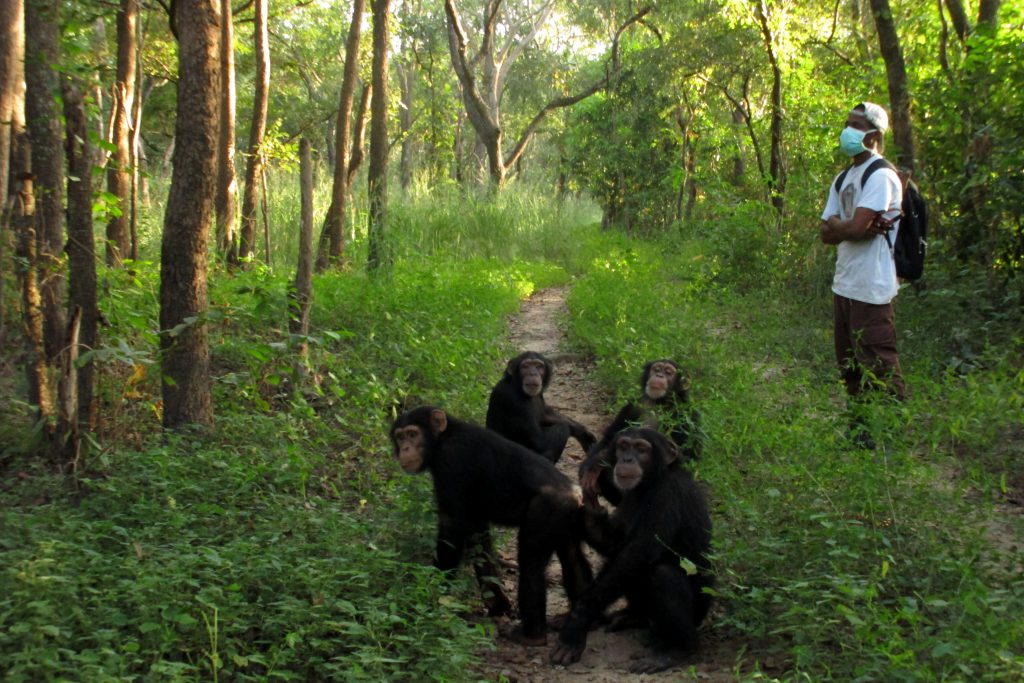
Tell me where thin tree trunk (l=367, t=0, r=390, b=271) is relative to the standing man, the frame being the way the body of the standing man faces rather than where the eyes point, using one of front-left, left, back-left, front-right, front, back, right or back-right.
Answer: right

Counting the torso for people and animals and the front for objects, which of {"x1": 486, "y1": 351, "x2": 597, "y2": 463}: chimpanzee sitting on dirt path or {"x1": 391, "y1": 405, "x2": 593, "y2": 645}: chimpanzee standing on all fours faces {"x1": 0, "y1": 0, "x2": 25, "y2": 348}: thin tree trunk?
the chimpanzee standing on all fours

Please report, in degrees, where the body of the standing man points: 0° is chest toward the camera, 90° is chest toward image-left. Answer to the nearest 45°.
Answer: approximately 45°

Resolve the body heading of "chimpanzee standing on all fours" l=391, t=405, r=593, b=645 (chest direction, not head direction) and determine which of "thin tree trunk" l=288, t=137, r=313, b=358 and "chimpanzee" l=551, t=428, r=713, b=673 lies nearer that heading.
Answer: the thin tree trunk

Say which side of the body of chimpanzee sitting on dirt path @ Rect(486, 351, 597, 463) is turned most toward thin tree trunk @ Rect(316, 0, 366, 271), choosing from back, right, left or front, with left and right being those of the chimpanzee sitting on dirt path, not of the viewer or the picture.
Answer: back

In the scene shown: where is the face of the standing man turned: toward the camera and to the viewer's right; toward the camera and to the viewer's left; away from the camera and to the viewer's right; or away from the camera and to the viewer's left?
toward the camera and to the viewer's left

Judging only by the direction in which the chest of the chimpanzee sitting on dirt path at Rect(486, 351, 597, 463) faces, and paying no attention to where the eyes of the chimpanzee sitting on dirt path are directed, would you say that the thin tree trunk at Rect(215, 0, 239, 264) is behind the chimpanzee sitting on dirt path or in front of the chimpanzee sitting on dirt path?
behind

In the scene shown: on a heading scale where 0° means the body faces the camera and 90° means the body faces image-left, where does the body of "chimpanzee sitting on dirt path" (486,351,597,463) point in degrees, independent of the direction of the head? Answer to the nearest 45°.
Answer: approximately 315°

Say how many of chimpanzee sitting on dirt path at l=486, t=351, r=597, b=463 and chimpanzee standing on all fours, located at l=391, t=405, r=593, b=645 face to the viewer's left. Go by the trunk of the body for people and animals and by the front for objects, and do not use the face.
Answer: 1

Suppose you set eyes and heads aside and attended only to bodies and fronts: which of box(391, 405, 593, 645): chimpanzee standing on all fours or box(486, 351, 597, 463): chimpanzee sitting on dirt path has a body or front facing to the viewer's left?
the chimpanzee standing on all fours

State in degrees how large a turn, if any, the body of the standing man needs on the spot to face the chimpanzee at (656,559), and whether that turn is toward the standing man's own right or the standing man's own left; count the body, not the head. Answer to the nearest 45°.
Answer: approximately 45° to the standing man's own left

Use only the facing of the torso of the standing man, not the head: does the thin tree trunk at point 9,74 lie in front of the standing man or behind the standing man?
in front

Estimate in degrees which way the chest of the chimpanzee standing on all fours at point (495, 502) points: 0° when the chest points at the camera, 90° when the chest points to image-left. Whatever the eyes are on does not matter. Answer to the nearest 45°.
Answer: approximately 90°

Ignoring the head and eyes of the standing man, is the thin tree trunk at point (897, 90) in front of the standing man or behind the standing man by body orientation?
behind

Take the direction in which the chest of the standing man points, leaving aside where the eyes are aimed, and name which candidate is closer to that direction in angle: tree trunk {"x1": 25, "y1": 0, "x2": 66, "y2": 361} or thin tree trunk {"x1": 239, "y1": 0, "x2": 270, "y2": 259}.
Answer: the tree trunk

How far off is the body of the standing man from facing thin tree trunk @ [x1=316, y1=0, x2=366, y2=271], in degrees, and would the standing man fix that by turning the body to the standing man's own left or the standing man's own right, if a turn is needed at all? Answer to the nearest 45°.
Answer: approximately 90° to the standing man's own right
